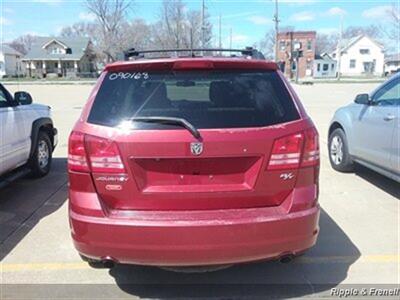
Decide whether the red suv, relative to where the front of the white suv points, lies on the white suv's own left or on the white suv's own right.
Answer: on the white suv's own right

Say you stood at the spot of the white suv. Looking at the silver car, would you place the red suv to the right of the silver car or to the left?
right

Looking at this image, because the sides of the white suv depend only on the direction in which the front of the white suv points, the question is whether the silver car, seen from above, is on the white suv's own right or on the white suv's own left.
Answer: on the white suv's own right

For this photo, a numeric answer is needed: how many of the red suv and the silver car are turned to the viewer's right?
0

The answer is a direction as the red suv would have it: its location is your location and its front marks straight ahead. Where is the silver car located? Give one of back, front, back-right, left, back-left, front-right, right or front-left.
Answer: front-right

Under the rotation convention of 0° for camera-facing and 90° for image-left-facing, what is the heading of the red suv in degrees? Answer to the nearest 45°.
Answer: approximately 180°

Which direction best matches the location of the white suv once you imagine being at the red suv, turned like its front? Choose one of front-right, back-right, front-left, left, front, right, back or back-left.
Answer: front-left
